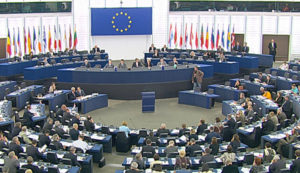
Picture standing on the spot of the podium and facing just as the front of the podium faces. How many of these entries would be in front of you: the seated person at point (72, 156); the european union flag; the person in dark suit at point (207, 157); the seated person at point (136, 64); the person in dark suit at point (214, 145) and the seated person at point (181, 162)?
4

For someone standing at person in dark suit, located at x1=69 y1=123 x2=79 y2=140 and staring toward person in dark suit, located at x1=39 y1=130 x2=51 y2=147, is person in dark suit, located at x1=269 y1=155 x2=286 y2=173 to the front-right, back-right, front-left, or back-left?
back-left

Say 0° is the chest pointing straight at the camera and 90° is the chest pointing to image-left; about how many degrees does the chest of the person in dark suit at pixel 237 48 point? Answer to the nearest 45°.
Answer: approximately 0°

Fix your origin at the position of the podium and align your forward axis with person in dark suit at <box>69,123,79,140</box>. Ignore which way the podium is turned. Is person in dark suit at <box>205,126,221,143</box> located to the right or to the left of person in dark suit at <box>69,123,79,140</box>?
left

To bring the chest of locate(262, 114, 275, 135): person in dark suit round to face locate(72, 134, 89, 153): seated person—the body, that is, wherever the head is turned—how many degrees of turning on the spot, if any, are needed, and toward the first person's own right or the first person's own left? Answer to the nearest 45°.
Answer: approximately 90° to the first person's own left

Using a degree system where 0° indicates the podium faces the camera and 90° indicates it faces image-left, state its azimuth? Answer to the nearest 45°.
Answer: approximately 0°

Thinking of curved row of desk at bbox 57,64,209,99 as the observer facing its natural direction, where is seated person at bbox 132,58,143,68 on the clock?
The seated person is roughly at 7 o'clock from the curved row of desk.

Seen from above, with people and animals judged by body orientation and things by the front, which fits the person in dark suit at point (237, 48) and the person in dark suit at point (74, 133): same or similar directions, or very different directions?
very different directions

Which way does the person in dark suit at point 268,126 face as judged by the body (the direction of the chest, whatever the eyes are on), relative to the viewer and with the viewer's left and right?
facing away from the viewer and to the left of the viewer

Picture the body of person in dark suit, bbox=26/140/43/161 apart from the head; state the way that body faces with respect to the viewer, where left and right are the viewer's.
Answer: facing away from the viewer and to the right of the viewer

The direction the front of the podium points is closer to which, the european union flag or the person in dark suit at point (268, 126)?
the person in dark suit

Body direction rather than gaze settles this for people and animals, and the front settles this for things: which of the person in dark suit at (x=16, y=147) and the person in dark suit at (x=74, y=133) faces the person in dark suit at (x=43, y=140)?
the person in dark suit at (x=16, y=147)

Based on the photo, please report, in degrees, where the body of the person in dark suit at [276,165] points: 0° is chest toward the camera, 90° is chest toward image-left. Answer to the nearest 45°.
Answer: approximately 135°

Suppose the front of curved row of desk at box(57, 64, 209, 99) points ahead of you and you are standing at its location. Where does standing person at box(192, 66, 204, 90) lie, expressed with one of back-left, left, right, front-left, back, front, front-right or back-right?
left

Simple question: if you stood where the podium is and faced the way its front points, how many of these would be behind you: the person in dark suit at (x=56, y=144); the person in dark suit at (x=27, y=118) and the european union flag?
1

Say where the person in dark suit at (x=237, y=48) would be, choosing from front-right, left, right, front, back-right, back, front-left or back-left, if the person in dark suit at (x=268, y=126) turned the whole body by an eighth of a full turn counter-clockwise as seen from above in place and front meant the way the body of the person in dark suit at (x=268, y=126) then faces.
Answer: right

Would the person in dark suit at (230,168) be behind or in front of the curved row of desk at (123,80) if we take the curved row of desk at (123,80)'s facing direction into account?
in front
